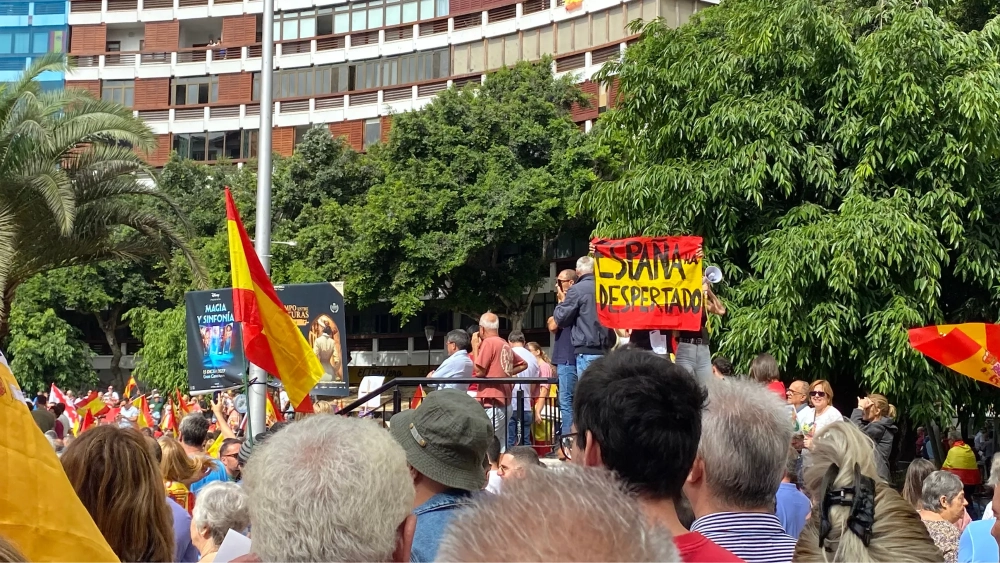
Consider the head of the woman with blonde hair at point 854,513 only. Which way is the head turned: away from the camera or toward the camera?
away from the camera

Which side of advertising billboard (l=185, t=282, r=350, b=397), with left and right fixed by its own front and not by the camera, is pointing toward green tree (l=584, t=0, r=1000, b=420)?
left

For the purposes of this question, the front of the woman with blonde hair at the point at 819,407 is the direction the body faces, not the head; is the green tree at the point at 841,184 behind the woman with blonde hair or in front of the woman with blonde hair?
behind

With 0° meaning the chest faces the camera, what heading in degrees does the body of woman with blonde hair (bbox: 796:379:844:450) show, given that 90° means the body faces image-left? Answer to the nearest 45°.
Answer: approximately 0°

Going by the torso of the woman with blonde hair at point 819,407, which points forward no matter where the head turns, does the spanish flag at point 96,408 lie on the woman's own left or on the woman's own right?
on the woman's own right
